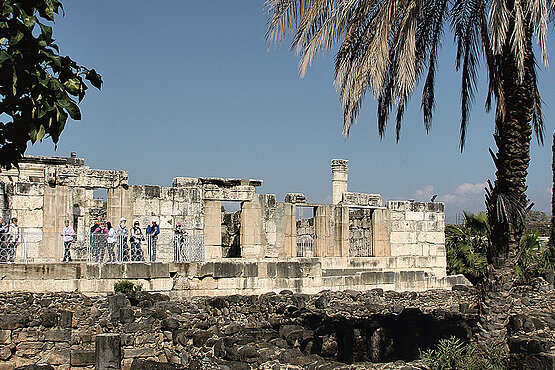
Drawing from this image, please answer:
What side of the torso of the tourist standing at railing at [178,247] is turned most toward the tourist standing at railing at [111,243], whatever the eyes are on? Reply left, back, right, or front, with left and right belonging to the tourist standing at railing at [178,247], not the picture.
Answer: right

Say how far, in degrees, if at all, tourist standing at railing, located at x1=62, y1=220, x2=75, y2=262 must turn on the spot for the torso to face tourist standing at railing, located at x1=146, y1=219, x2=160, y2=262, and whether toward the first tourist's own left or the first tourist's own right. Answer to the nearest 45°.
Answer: approximately 90° to the first tourist's own left

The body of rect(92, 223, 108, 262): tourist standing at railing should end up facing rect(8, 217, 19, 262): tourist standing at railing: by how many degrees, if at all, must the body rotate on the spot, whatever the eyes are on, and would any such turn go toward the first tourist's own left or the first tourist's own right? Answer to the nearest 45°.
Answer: approximately 90° to the first tourist's own right

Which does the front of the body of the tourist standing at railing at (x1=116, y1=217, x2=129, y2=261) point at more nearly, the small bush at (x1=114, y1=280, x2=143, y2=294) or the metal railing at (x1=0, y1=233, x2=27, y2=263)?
the small bush

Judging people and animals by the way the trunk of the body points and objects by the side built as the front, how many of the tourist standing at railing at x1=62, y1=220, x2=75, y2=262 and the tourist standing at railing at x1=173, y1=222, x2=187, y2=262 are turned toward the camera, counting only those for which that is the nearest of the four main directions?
2

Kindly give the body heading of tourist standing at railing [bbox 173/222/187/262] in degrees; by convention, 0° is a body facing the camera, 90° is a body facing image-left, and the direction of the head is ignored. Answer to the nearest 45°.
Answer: approximately 0°

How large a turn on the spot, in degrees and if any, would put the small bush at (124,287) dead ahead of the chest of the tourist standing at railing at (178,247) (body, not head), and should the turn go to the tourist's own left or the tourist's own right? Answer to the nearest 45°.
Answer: approximately 45° to the tourist's own right

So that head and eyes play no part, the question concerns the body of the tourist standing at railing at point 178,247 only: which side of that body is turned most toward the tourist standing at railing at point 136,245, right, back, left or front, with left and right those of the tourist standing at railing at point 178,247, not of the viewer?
right

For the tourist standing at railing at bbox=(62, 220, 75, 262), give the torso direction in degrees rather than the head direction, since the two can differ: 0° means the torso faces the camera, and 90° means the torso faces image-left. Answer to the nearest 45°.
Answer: approximately 0°
